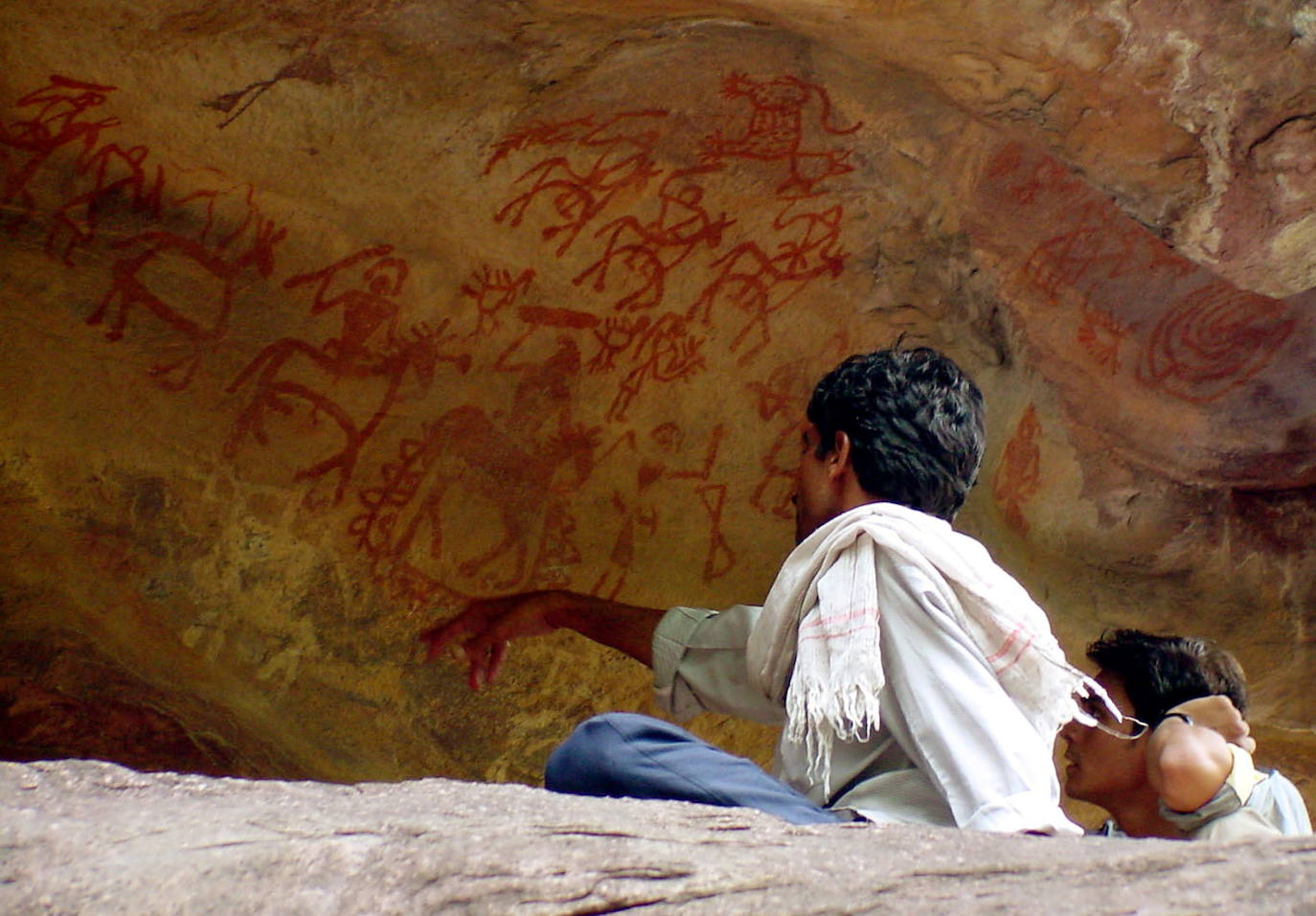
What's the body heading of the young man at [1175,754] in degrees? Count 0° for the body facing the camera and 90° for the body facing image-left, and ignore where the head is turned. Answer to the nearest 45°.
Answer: approximately 90°

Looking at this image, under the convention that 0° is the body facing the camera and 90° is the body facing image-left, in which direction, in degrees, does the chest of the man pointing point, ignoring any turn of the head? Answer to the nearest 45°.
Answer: approximately 135°

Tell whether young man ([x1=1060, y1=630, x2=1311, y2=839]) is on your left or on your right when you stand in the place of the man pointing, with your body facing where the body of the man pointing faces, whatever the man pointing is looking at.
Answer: on your right

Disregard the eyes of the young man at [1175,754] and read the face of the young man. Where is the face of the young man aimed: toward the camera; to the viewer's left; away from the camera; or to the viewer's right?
to the viewer's left

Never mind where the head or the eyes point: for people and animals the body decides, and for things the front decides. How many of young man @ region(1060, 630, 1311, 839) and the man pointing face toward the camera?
0

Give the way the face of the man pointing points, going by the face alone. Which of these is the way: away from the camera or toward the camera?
away from the camera
